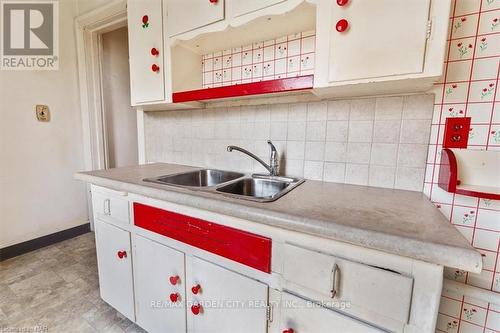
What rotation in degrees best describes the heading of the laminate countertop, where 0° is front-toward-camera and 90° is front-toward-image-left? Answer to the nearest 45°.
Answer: approximately 45°

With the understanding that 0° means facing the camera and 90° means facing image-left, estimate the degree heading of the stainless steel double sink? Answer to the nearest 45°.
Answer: approximately 45°
